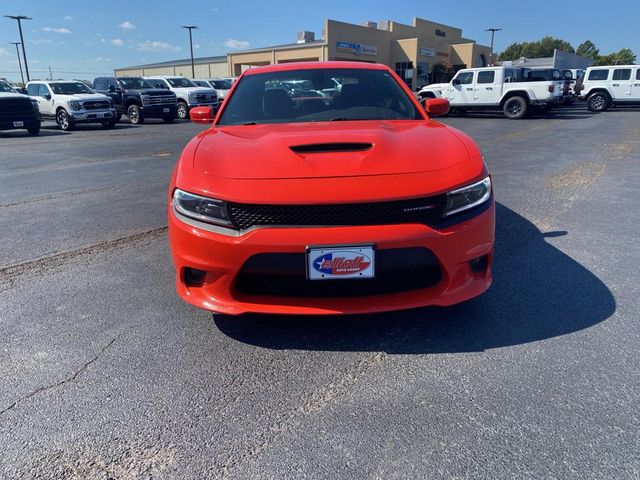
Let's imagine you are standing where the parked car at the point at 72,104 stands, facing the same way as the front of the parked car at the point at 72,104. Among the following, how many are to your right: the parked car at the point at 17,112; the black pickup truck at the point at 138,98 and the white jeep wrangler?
1

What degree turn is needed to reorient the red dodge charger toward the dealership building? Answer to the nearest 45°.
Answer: approximately 180°

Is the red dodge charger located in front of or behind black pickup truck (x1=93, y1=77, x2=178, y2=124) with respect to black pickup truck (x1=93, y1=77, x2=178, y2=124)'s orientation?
in front

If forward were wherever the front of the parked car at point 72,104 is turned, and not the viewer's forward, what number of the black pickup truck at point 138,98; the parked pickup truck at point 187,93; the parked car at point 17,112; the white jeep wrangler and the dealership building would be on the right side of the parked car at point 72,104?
1

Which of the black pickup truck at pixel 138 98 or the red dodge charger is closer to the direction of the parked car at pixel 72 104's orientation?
the red dodge charger

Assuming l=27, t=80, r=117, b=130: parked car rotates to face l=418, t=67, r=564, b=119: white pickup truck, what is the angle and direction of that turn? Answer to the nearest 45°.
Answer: approximately 45° to its left

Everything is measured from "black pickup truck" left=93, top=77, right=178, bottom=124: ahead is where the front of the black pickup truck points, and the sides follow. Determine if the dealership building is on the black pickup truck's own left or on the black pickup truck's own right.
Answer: on the black pickup truck's own left

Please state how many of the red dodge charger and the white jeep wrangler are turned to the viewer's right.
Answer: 1

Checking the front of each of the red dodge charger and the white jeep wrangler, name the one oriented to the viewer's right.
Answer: the white jeep wrangler

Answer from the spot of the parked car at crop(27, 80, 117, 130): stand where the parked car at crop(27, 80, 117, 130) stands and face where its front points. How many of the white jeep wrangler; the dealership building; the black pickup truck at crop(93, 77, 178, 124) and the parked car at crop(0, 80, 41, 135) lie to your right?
1

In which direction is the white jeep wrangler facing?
to the viewer's right

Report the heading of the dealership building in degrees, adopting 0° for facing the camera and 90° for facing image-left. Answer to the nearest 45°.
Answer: approximately 315°

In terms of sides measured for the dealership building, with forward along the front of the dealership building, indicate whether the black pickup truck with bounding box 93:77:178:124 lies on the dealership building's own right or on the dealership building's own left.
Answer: on the dealership building's own right
